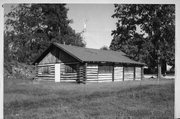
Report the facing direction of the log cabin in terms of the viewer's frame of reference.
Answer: facing the viewer and to the left of the viewer
